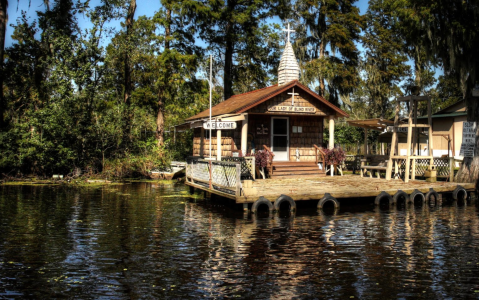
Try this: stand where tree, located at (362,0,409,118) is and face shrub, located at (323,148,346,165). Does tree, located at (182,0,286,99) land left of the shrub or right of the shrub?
right

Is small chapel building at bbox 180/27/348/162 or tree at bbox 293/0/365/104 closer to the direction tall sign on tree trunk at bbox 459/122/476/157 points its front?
the small chapel building

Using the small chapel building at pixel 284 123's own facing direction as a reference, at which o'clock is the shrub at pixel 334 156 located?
The shrub is roughly at 11 o'clock from the small chapel building.

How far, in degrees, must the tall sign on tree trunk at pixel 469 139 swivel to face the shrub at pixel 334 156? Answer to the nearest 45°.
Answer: approximately 90° to its right

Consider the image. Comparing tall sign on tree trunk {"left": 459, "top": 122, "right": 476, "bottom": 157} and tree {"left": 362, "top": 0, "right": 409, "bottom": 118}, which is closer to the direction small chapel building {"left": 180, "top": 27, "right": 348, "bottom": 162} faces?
the tall sign on tree trunk

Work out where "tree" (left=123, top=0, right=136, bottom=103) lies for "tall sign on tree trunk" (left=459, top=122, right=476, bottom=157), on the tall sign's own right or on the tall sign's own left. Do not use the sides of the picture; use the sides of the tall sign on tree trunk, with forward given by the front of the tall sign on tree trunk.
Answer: on the tall sign's own right

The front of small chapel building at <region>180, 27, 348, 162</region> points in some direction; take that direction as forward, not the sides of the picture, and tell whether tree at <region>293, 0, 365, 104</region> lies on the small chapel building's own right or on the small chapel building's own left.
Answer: on the small chapel building's own left

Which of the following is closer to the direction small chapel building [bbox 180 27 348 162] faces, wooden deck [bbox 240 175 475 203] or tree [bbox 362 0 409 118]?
the wooden deck

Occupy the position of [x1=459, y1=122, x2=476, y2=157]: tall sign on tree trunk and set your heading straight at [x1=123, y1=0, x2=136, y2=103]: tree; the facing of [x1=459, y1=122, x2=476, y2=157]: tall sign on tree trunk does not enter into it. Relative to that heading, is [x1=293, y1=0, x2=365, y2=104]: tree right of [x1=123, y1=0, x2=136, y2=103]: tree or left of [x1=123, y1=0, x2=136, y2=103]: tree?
right

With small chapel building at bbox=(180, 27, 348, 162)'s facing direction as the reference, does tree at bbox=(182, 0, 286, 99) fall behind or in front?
behind

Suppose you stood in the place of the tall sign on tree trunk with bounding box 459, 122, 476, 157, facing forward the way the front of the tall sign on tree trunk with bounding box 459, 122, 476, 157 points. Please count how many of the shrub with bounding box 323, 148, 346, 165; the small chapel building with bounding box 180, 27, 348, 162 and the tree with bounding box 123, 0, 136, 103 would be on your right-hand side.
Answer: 3

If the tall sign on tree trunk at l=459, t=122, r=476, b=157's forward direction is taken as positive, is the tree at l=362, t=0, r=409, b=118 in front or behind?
behind
